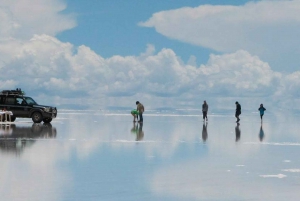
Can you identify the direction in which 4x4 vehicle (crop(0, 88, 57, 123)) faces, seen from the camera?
facing the viewer and to the right of the viewer
